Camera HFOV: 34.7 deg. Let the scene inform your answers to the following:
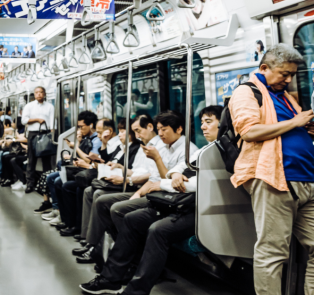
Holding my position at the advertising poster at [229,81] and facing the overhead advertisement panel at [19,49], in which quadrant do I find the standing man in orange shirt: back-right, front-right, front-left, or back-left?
back-left

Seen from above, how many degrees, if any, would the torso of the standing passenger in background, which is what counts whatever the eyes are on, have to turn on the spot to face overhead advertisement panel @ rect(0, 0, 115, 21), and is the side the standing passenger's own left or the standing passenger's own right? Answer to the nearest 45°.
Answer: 0° — they already face it

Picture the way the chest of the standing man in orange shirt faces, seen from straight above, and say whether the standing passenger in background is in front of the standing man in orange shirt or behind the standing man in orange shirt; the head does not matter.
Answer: behind
